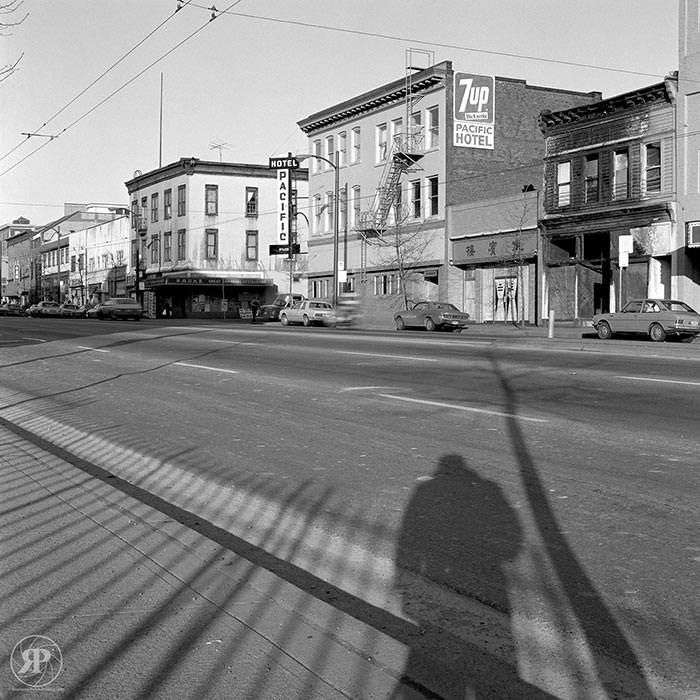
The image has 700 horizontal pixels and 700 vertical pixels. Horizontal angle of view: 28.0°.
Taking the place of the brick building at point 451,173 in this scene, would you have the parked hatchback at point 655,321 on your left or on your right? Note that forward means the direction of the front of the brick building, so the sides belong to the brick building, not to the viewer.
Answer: on your left

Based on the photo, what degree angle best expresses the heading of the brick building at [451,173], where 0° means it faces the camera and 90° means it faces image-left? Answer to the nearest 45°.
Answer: approximately 45°

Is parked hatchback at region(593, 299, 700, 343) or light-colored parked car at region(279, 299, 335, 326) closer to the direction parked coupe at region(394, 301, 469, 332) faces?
the light-colored parked car

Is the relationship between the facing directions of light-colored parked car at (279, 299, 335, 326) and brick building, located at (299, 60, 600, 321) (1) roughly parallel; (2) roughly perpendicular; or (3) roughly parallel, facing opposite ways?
roughly perpendicular

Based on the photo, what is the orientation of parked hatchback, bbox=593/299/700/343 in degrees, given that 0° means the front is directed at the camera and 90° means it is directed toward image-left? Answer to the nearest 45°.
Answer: approximately 135°

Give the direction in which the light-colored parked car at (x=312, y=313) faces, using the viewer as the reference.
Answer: facing away from the viewer and to the left of the viewer

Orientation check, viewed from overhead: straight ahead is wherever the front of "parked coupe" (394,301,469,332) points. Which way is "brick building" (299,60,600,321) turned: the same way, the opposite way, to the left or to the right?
to the left

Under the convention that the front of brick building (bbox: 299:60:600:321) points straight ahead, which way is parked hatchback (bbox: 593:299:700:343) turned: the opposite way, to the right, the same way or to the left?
to the right

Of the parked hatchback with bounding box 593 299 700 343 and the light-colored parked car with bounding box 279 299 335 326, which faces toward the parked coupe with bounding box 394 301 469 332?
the parked hatchback with bounding box 593 299 700 343

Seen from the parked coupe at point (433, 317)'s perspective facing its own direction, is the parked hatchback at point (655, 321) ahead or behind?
behind

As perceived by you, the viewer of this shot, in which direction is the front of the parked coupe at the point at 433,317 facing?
facing away from the viewer and to the left of the viewer
